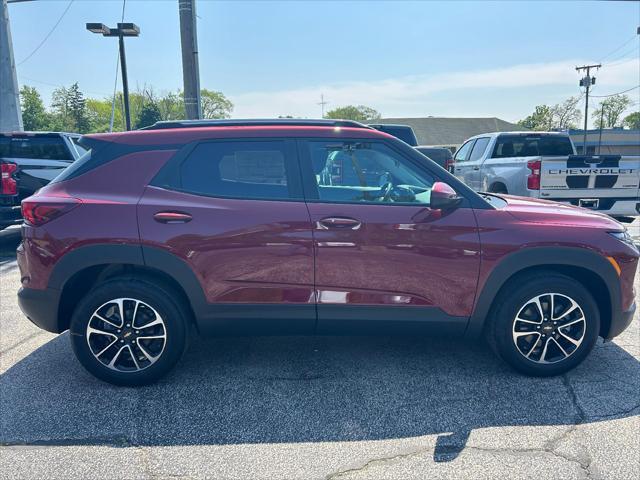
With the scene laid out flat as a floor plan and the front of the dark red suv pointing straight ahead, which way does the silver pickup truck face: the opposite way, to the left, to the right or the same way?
to the left

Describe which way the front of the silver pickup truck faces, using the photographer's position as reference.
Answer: facing away from the viewer and to the left of the viewer

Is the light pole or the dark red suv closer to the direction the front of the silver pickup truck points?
the light pole

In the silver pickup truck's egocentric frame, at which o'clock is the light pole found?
The light pole is roughly at 11 o'clock from the silver pickup truck.

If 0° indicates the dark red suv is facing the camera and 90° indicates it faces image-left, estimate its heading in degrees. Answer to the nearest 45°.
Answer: approximately 270°

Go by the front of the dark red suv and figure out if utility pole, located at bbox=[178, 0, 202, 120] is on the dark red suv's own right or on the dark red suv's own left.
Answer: on the dark red suv's own left

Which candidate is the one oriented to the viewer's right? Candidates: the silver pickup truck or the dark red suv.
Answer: the dark red suv

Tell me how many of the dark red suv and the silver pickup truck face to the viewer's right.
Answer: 1

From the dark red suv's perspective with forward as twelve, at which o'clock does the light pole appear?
The light pole is roughly at 8 o'clock from the dark red suv.

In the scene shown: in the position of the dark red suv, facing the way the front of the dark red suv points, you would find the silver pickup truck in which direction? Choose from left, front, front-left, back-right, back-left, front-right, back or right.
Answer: front-left

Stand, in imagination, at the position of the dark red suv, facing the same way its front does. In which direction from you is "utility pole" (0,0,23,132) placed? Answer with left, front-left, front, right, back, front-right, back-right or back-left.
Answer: back-left
